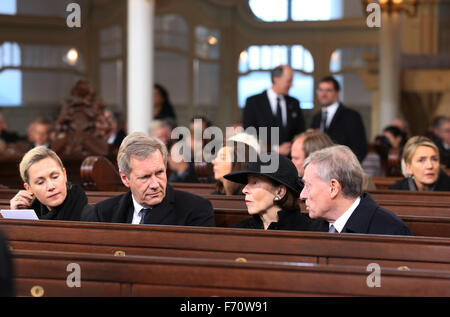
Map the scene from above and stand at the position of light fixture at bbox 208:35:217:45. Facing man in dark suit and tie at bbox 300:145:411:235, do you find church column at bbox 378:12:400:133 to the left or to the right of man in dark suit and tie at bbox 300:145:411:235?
left

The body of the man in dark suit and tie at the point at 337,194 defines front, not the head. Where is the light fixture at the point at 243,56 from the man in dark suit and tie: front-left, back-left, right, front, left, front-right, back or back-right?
back-right

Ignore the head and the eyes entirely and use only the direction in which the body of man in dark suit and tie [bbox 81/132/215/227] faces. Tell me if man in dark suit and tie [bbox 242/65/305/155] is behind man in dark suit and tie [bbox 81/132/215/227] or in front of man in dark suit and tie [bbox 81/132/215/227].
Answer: behind

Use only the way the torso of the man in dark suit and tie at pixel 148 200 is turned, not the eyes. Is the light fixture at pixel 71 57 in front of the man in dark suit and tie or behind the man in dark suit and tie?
behind

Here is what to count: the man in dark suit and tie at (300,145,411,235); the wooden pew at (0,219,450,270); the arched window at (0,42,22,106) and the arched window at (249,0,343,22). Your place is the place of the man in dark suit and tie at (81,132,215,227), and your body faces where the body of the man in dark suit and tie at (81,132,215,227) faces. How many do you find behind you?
2

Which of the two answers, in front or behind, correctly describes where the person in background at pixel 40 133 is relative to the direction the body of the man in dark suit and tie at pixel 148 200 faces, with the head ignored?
behind

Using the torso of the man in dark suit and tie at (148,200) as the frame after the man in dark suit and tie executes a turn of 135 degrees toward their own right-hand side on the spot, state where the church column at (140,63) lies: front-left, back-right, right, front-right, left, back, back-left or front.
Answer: front-right

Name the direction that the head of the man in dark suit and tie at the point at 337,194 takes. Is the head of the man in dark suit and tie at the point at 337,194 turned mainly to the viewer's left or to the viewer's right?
to the viewer's left

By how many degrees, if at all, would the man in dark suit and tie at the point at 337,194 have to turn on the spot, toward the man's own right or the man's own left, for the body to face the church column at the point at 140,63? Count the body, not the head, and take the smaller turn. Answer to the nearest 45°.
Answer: approximately 90° to the man's own right

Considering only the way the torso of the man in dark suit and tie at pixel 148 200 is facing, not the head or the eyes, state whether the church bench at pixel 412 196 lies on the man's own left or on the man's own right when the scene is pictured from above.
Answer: on the man's own left

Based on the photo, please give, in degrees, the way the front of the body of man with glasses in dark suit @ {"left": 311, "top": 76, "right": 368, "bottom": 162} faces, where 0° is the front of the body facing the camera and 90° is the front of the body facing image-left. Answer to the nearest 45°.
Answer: approximately 45°
